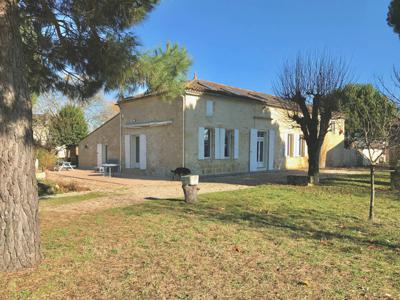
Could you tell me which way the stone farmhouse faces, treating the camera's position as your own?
facing the viewer and to the right of the viewer

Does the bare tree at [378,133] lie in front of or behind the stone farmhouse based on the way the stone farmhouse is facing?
in front

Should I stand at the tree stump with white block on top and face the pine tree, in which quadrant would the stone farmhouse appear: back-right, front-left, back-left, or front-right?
back-right

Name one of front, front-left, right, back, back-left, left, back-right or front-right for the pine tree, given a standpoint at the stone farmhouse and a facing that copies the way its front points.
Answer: front-right

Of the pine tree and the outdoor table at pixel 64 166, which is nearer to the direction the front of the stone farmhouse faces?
the pine tree

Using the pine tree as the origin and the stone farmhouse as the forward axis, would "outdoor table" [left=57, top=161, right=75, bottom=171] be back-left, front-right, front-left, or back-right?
front-left

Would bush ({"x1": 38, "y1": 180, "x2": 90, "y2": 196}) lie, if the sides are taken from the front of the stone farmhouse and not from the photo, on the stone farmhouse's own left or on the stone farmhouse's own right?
on the stone farmhouse's own right

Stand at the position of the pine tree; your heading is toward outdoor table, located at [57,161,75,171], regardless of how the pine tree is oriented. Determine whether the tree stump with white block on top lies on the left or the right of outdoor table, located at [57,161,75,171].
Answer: right
